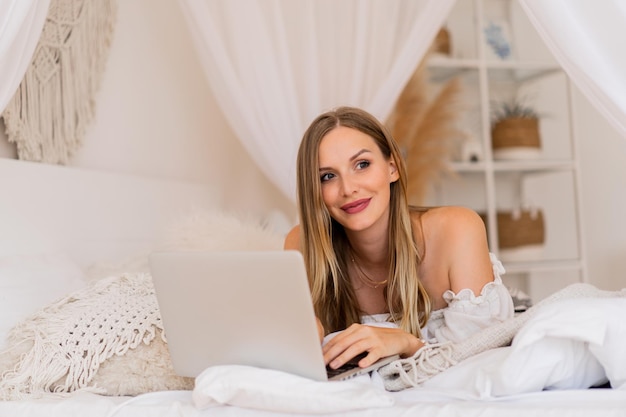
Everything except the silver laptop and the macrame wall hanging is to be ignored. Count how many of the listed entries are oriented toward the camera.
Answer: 1

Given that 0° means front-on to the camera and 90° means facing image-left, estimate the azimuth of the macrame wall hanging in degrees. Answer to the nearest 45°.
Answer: approximately 0°

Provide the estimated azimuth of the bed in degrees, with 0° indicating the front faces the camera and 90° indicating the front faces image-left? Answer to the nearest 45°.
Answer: approximately 315°

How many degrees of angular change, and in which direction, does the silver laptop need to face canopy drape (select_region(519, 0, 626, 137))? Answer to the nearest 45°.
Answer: approximately 45° to its right

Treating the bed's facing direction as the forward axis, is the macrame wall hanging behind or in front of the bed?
behind

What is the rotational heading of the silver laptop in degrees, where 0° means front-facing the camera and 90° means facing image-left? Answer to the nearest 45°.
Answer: approximately 225°

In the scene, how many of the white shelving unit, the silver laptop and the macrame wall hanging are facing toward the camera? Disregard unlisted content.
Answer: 2

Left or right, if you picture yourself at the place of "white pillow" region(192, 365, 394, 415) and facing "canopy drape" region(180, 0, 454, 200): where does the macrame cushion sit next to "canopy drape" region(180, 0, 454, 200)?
left
